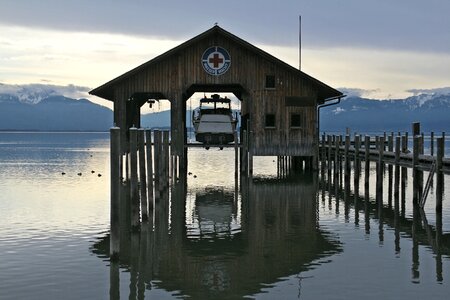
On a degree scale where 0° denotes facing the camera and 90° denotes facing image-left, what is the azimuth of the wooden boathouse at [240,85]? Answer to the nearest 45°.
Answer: approximately 0°

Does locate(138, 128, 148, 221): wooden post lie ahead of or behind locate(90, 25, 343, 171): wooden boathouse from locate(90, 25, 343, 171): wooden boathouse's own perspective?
ahead

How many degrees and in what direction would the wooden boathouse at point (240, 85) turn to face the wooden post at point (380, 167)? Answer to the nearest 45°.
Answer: approximately 45° to its left

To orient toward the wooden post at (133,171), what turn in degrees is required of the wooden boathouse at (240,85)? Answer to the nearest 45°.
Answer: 0° — it already faces it

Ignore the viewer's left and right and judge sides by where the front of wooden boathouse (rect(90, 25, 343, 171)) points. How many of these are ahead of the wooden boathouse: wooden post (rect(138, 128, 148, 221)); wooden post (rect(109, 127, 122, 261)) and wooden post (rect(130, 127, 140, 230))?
3

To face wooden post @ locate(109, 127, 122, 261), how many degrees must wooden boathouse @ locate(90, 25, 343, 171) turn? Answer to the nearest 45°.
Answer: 0° — it already faces it
